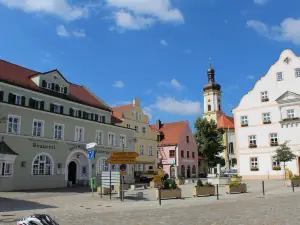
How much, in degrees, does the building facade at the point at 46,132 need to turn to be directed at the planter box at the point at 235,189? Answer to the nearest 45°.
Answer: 0° — it already faces it

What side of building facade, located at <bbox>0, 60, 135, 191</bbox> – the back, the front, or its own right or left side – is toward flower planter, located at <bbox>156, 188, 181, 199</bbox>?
front

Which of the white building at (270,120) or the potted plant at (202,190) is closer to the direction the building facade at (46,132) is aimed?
the potted plant

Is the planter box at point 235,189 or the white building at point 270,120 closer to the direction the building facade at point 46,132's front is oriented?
the planter box

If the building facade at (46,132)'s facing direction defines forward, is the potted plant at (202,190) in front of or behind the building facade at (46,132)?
in front

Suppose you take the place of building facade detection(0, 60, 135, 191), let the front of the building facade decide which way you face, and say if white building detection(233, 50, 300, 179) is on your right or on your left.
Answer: on your left

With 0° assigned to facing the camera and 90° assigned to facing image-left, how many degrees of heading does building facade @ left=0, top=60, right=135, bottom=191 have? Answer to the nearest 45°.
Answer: approximately 315°

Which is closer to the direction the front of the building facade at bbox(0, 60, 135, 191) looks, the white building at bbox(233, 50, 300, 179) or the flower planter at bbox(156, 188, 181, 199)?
the flower planter
